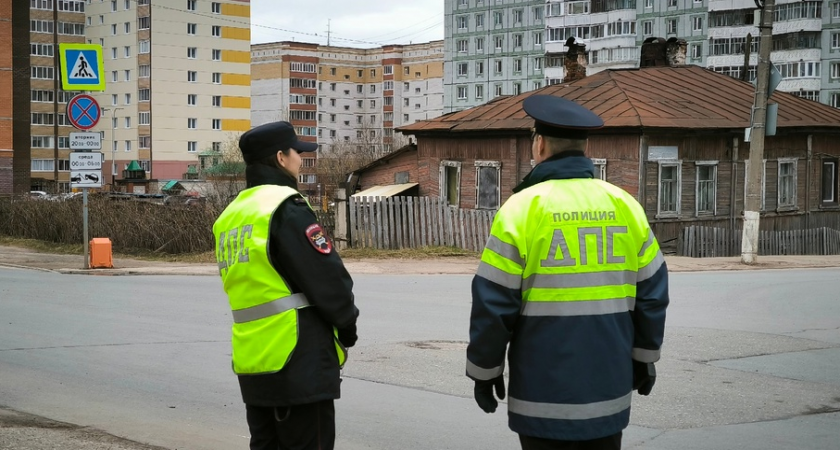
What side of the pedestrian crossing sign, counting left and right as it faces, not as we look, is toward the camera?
front

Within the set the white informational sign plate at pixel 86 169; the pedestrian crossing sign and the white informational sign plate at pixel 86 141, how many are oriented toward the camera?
3

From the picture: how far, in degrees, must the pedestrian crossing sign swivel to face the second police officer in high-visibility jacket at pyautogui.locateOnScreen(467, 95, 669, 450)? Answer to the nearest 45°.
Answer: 0° — it already faces them

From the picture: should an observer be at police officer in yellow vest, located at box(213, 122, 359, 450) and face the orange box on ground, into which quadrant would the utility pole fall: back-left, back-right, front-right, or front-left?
front-right

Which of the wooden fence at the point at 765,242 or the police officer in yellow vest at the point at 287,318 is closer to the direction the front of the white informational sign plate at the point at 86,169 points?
the police officer in yellow vest

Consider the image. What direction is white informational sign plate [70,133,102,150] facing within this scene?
toward the camera

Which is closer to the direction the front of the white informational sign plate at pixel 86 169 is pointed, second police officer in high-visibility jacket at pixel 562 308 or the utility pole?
the second police officer in high-visibility jacket

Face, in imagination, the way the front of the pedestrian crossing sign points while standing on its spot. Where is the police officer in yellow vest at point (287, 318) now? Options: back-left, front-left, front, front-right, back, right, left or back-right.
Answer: front
